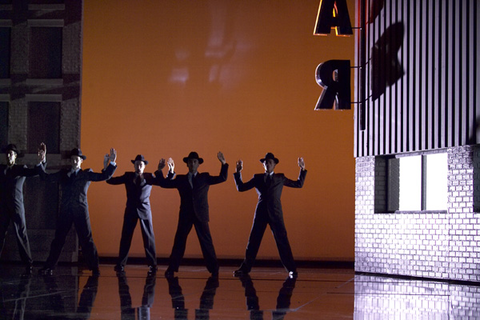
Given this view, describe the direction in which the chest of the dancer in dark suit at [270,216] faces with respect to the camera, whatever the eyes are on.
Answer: toward the camera

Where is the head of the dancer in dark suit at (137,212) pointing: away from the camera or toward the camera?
toward the camera

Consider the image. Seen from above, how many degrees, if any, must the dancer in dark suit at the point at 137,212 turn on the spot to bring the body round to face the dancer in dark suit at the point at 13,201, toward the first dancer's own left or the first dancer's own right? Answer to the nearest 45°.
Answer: approximately 90° to the first dancer's own right

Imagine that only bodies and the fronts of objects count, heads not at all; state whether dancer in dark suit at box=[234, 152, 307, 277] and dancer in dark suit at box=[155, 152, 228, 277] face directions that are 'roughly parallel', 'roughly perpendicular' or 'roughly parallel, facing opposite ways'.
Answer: roughly parallel

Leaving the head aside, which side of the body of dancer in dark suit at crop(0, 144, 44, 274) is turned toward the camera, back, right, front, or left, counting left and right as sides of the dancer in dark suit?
front

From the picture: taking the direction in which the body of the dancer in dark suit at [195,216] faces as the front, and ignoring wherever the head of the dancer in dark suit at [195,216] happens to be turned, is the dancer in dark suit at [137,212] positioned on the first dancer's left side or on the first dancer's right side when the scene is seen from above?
on the first dancer's right side

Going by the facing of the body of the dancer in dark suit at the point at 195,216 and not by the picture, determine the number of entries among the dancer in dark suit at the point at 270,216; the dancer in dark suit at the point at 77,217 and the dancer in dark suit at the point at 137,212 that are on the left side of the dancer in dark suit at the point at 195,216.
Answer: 1

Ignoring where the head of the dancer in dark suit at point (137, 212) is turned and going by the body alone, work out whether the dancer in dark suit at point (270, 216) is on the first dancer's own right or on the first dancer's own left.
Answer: on the first dancer's own left

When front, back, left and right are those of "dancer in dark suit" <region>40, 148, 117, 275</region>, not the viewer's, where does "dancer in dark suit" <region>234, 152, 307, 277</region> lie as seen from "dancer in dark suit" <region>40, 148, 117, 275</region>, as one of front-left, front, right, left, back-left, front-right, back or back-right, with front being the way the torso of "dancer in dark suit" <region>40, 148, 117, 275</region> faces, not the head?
left

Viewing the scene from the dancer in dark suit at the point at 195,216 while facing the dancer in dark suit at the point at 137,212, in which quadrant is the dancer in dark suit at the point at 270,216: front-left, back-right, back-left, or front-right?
back-right

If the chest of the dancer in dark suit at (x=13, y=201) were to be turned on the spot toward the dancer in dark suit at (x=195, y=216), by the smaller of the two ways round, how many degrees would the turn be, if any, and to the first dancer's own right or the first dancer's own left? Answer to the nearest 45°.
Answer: approximately 45° to the first dancer's own left

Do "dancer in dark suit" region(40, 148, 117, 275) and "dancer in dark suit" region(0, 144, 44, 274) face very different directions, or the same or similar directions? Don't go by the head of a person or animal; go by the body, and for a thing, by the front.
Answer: same or similar directions

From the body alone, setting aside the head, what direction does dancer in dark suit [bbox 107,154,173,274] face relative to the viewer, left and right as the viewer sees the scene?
facing the viewer

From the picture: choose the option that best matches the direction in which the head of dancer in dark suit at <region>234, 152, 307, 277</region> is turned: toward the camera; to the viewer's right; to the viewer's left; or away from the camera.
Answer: toward the camera

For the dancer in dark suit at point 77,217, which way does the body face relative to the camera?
toward the camera
